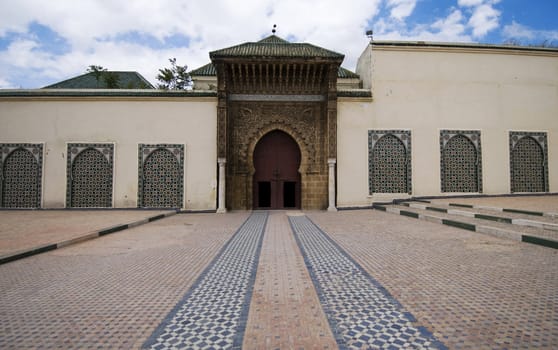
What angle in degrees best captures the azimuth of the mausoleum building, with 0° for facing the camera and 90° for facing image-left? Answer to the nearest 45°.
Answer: approximately 0°
